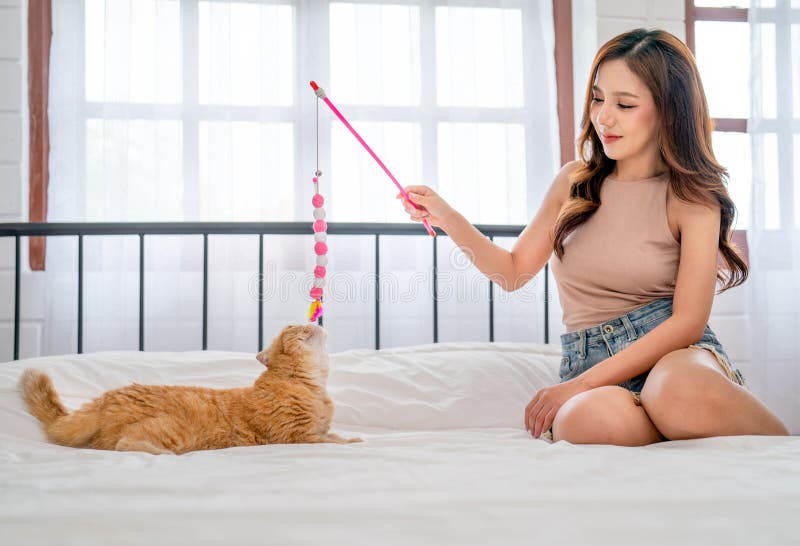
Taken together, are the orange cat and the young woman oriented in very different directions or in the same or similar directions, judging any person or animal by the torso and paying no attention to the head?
very different directions

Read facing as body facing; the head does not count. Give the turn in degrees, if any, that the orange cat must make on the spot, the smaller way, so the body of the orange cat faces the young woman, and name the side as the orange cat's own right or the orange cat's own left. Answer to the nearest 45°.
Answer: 0° — it already faces them

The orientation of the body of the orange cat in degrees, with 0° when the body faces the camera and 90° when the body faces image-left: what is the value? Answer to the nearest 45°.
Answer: approximately 270°

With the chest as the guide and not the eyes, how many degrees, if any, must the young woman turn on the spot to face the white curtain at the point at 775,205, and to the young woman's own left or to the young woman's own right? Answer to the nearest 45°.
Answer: approximately 135° to the young woman's own right

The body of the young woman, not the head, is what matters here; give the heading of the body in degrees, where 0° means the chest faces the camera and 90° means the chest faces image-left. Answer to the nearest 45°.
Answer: approximately 45°

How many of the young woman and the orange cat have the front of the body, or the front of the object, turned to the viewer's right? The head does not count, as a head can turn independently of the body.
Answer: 1

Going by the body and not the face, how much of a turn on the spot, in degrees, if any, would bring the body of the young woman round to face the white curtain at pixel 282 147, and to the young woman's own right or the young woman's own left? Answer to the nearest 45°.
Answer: approximately 90° to the young woman's own right
